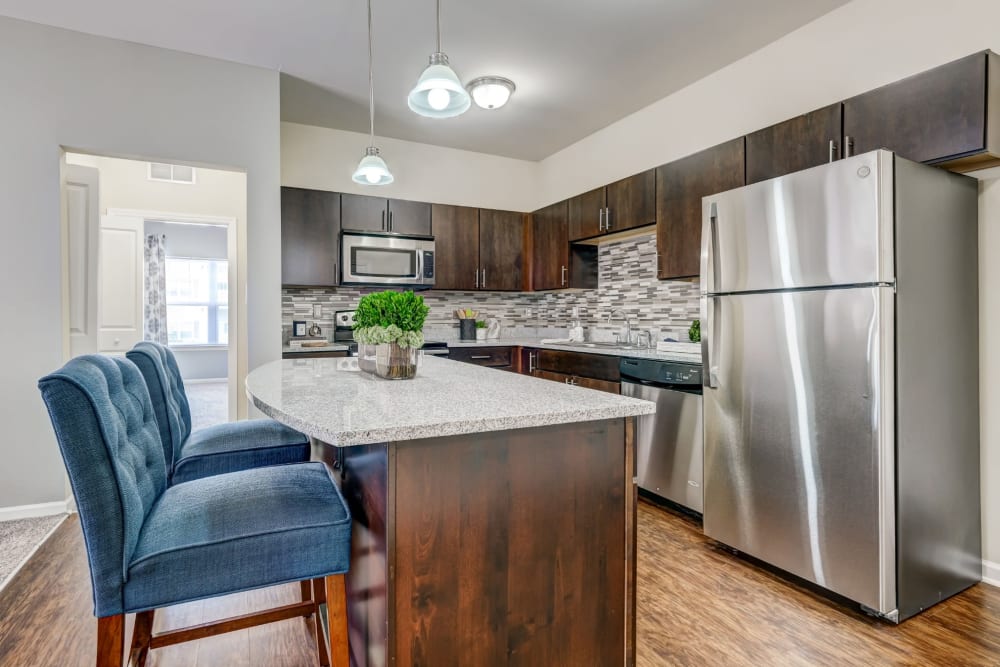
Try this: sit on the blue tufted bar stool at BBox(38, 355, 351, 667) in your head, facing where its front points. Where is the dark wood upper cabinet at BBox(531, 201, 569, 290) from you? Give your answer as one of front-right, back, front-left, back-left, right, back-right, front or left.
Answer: front-left

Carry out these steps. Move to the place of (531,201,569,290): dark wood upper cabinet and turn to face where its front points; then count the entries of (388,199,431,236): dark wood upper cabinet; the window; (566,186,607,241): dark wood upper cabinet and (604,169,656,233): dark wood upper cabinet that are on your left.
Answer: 2

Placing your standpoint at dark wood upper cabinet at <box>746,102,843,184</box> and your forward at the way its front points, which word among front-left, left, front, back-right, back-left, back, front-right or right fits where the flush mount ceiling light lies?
front-right

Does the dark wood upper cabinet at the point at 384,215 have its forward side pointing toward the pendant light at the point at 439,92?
yes

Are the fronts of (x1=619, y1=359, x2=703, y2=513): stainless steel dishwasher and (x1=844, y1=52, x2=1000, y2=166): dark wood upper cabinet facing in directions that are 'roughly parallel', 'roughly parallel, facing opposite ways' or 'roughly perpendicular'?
roughly parallel

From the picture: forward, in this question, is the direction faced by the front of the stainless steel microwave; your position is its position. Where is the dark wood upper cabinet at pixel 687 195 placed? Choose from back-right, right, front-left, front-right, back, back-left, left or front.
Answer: front-left

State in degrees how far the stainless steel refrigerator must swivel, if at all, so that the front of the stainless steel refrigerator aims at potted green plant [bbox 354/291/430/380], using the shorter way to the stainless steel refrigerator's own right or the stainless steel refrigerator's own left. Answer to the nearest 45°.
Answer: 0° — it already faces it

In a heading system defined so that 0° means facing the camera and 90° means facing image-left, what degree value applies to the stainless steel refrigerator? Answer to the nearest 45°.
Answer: approximately 45°

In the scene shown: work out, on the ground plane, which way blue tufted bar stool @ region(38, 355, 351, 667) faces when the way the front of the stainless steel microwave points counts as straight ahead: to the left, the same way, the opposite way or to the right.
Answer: to the left

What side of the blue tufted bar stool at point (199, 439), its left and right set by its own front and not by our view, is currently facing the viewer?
right

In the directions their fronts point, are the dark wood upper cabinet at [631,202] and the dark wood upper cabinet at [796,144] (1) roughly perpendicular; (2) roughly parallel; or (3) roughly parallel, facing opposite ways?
roughly parallel

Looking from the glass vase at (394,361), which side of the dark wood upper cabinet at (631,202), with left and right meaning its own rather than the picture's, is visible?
front

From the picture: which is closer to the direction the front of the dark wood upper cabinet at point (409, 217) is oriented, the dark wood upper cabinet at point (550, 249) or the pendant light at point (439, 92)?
the pendant light

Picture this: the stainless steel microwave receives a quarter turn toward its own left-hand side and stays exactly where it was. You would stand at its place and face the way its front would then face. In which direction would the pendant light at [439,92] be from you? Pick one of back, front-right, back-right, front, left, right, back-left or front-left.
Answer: right

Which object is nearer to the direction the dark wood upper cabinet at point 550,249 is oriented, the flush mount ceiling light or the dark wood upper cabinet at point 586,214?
the flush mount ceiling light

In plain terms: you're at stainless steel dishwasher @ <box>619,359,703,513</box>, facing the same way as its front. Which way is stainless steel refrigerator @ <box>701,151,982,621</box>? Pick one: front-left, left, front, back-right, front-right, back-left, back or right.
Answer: left

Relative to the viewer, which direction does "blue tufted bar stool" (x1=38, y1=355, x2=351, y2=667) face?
to the viewer's right

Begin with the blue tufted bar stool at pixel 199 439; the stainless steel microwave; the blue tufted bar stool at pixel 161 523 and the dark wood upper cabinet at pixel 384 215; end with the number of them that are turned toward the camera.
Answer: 2

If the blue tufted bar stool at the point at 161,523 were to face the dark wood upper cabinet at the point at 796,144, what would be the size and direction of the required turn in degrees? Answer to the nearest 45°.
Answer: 0° — it already faces it

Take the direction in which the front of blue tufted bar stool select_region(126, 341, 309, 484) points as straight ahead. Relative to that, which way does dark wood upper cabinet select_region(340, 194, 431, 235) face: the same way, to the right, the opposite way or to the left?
to the right

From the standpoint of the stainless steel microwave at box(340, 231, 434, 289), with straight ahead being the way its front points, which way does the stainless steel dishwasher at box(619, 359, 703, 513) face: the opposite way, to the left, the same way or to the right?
to the right
